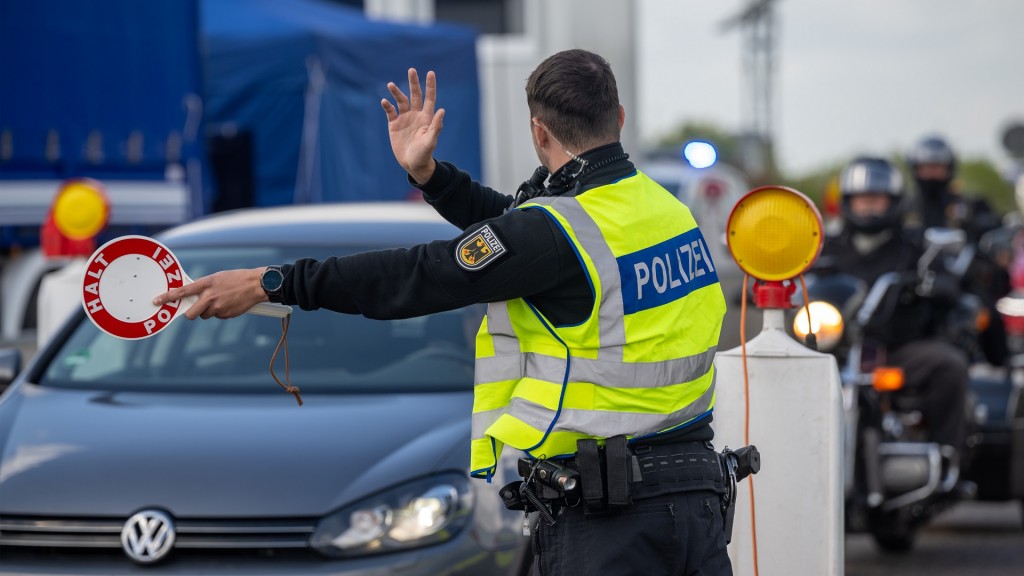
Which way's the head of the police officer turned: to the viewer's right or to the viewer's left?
to the viewer's left

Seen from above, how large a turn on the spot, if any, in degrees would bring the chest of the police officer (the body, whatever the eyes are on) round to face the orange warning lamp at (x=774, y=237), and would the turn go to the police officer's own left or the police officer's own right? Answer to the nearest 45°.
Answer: approximately 90° to the police officer's own right

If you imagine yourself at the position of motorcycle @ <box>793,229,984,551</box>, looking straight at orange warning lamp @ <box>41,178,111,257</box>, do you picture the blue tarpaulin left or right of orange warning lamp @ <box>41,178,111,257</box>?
right

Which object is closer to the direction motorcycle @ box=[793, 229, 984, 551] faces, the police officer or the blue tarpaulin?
the police officer

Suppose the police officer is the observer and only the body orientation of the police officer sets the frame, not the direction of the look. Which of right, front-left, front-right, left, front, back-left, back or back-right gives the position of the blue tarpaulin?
front-right

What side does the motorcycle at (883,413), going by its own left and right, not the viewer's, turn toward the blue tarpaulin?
right

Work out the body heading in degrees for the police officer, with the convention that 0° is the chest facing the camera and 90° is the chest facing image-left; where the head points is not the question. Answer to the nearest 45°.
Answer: approximately 135°
